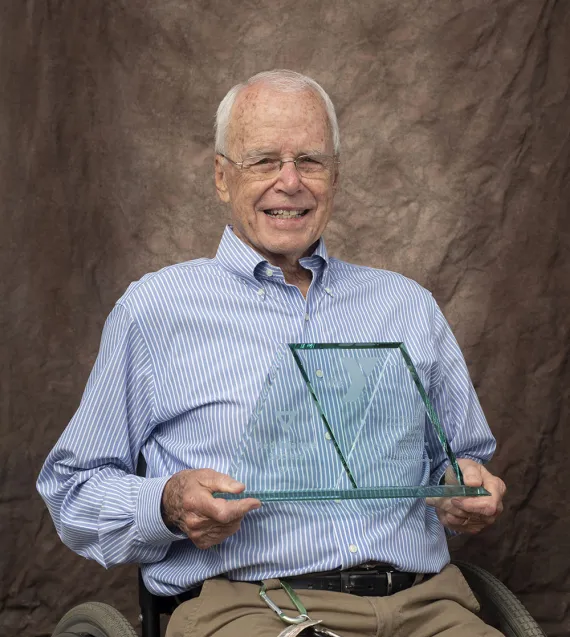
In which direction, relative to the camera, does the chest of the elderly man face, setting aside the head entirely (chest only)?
toward the camera
